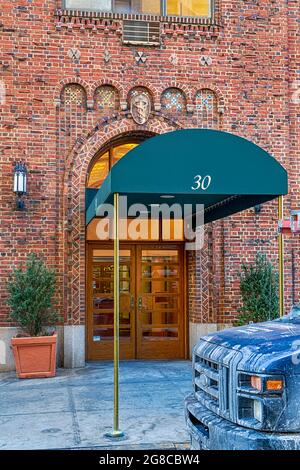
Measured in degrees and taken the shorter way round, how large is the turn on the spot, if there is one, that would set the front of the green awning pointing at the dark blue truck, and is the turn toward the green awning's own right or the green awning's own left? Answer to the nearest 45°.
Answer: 0° — it already faces it

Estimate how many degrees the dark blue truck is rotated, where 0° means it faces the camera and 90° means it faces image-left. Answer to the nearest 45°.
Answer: approximately 45°

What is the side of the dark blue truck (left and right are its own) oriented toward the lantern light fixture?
right

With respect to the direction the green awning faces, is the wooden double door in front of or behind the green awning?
behind

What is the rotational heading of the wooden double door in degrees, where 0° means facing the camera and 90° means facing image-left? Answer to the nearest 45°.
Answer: approximately 0°

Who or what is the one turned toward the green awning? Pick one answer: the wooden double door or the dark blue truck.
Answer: the wooden double door

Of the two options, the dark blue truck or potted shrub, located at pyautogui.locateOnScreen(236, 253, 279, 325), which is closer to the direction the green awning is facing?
the dark blue truck

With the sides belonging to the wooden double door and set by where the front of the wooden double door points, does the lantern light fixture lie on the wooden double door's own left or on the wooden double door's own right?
on the wooden double door's own right

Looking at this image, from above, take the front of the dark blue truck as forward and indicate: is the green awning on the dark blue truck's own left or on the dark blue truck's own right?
on the dark blue truck's own right

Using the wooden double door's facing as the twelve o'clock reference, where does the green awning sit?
The green awning is roughly at 12 o'clock from the wooden double door.
